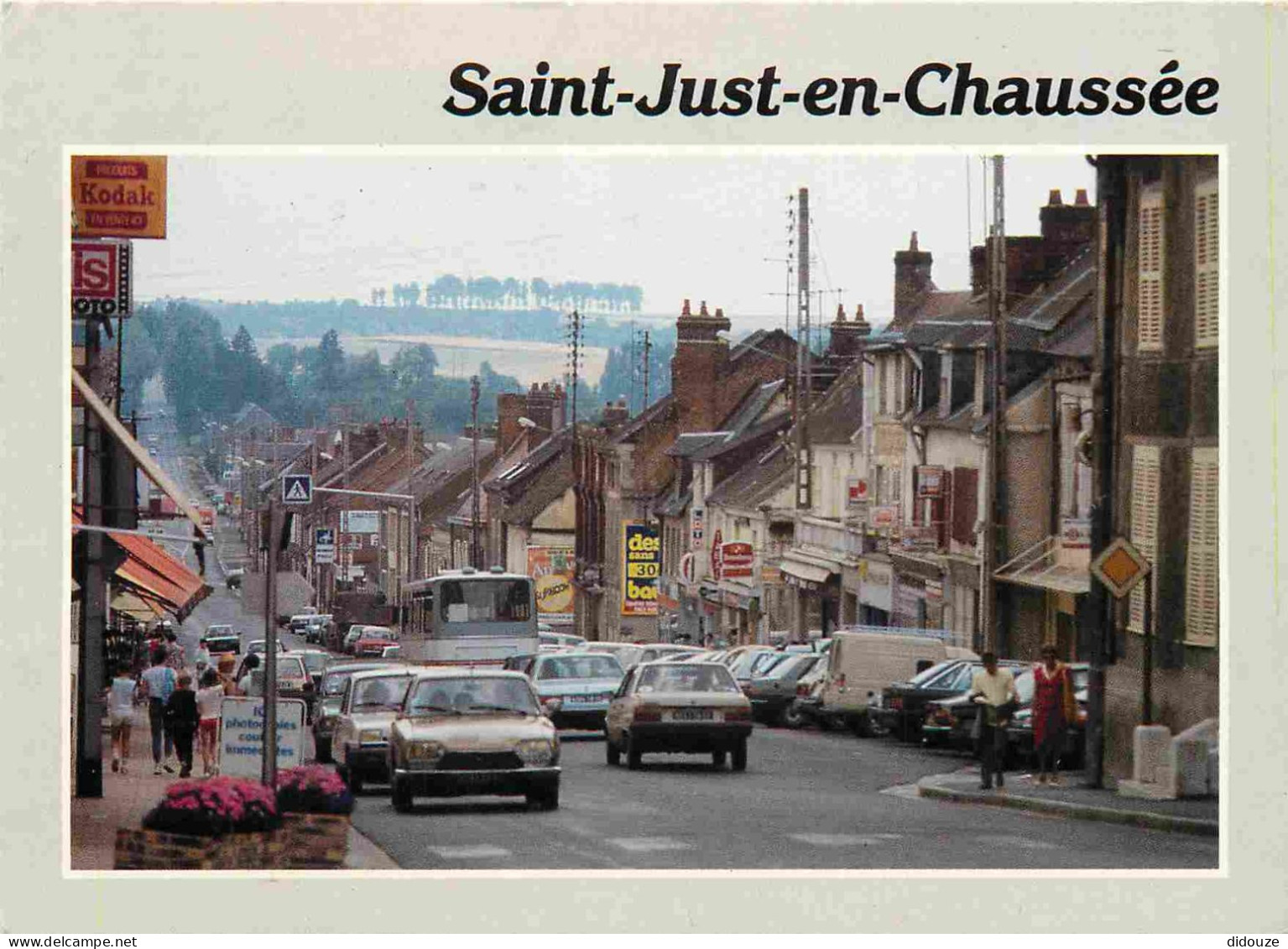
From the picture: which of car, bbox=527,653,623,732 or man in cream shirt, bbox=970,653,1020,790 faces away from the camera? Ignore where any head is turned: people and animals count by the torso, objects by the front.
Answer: the car

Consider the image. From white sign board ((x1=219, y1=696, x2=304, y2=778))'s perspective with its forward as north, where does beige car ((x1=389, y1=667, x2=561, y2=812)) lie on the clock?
The beige car is roughly at 8 o'clock from the white sign board.

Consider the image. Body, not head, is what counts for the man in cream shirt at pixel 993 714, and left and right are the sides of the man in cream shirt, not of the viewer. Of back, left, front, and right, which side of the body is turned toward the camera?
front

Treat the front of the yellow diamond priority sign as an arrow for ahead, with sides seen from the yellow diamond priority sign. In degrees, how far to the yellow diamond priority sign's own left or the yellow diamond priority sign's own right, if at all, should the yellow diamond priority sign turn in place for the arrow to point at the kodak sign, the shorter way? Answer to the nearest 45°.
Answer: approximately 45° to the yellow diamond priority sign's own right

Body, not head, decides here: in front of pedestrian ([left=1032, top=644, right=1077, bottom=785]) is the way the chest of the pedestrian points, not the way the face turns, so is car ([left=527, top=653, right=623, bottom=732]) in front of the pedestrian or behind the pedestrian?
behind

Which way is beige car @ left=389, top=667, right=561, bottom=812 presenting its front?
toward the camera

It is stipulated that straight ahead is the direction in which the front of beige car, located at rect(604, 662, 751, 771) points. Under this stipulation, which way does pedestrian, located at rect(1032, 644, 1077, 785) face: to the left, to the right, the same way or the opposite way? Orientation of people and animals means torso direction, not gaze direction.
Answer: the opposite way

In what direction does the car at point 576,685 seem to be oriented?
away from the camera

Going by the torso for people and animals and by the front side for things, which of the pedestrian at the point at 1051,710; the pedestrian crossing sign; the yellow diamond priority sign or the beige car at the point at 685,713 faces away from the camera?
the beige car

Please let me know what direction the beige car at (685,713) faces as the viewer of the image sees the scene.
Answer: facing away from the viewer

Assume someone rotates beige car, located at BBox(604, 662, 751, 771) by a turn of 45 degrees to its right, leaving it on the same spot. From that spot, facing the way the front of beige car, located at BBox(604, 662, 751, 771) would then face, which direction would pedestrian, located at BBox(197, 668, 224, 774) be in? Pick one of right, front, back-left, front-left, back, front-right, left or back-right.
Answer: back-left

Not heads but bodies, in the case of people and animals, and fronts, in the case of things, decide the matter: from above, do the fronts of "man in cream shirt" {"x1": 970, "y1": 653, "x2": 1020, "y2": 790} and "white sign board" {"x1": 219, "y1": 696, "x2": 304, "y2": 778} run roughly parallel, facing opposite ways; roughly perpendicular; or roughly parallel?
roughly parallel

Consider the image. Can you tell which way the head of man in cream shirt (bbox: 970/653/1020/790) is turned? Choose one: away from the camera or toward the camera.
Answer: toward the camera

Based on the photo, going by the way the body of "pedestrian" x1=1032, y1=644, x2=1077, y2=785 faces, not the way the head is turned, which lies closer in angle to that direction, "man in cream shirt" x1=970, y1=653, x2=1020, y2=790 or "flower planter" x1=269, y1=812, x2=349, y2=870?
the flower planter

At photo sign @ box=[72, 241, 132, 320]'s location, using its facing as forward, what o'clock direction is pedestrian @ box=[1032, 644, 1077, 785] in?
The pedestrian is roughly at 9 o'clock from the photo sign.

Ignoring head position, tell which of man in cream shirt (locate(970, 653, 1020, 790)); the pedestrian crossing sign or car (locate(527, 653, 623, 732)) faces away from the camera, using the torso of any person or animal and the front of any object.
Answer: the car
